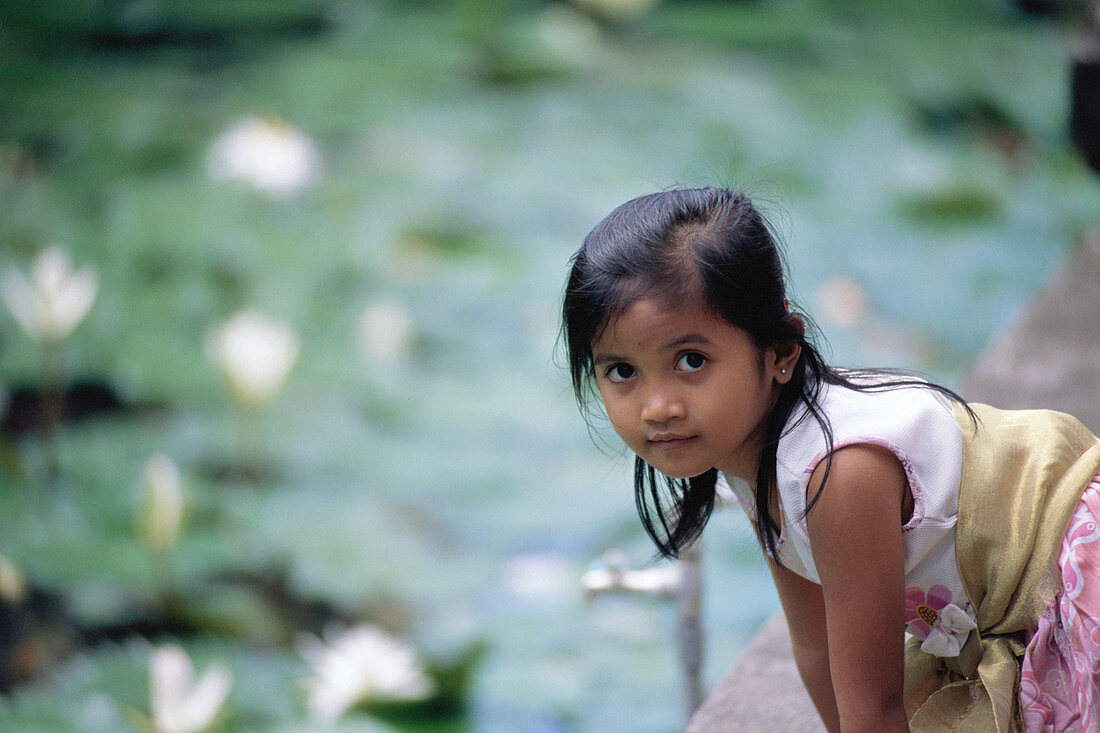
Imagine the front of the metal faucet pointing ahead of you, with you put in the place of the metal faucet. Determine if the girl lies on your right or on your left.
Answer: on your left

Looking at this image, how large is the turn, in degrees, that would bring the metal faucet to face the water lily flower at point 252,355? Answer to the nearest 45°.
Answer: approximately 45° to its right

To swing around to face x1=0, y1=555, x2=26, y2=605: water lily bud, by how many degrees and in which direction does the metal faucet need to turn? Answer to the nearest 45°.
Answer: approximately 45° to its right

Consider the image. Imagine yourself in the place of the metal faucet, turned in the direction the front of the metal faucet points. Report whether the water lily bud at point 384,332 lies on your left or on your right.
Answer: on your right

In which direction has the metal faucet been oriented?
to the viewer's left

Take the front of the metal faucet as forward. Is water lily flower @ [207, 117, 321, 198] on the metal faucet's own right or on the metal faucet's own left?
on the metal faucet's own right
